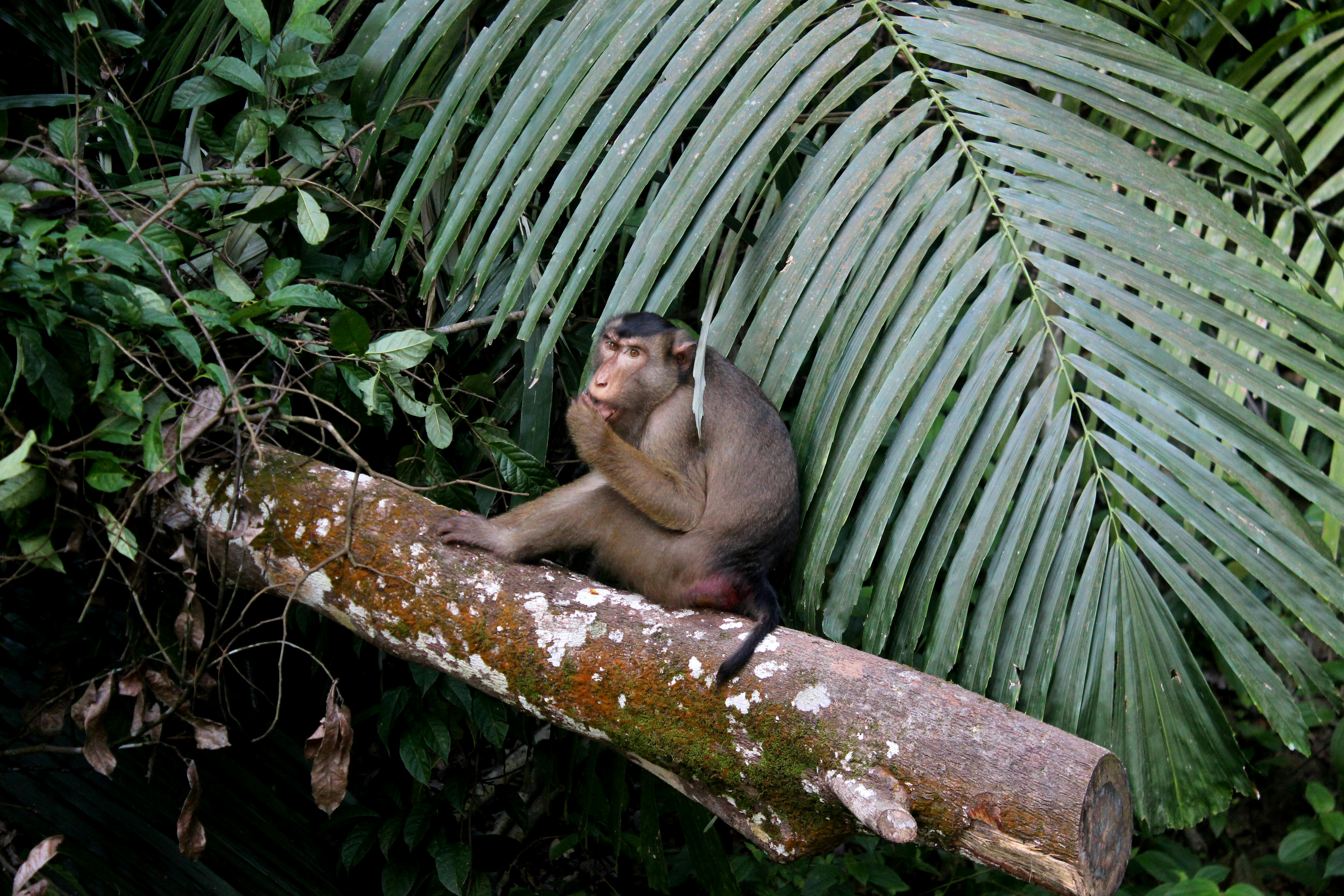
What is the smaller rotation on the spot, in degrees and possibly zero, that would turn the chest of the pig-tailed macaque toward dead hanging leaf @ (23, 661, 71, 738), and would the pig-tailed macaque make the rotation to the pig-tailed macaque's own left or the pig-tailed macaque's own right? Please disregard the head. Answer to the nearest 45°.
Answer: approximately 45° to the pig-tailed macaque's own left

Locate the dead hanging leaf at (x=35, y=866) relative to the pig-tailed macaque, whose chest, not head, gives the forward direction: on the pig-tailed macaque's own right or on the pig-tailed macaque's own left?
on the pig-tailed macaque's own left

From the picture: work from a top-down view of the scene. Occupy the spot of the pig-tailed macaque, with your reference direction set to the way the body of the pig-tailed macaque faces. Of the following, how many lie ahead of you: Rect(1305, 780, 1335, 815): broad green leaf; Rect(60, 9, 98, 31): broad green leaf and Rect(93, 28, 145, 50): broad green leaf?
2

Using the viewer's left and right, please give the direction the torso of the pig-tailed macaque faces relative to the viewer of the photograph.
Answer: facing to the left of the viewer

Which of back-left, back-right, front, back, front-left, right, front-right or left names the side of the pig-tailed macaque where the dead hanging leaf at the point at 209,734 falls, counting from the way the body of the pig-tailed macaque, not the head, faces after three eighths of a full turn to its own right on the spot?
back

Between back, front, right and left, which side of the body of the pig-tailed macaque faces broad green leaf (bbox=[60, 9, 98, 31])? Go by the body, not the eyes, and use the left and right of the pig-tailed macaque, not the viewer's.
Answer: front

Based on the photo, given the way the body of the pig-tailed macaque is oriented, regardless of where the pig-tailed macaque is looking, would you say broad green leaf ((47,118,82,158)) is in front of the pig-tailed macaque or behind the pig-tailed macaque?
in front

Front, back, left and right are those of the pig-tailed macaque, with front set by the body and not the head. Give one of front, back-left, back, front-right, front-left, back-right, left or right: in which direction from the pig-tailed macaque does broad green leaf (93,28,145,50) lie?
front

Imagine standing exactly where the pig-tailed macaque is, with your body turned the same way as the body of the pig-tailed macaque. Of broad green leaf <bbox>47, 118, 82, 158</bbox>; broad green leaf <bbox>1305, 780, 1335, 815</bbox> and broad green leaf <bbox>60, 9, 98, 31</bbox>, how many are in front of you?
2

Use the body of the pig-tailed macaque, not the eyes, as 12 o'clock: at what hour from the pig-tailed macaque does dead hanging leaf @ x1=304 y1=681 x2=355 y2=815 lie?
The dead hanging leaf is roughly at 12 o'clock from the pig-tailed macaque.

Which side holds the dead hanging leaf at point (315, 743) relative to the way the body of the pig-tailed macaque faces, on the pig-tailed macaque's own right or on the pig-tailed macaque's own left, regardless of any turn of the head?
on the pig-tailed macaque's own left

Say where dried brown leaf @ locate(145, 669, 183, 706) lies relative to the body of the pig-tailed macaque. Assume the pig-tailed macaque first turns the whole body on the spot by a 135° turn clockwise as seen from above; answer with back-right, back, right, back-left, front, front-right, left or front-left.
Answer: back
